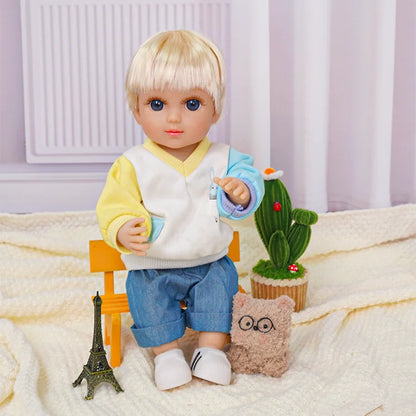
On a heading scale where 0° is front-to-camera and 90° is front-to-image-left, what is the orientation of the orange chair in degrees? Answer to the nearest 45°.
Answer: approximately 0°

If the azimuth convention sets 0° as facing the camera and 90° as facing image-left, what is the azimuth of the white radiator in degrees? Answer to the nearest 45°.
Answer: approximately 0°

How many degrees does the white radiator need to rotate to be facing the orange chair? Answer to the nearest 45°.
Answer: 0° — it already faces it

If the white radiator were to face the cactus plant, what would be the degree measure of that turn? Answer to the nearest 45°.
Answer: approximately 45° to its left
